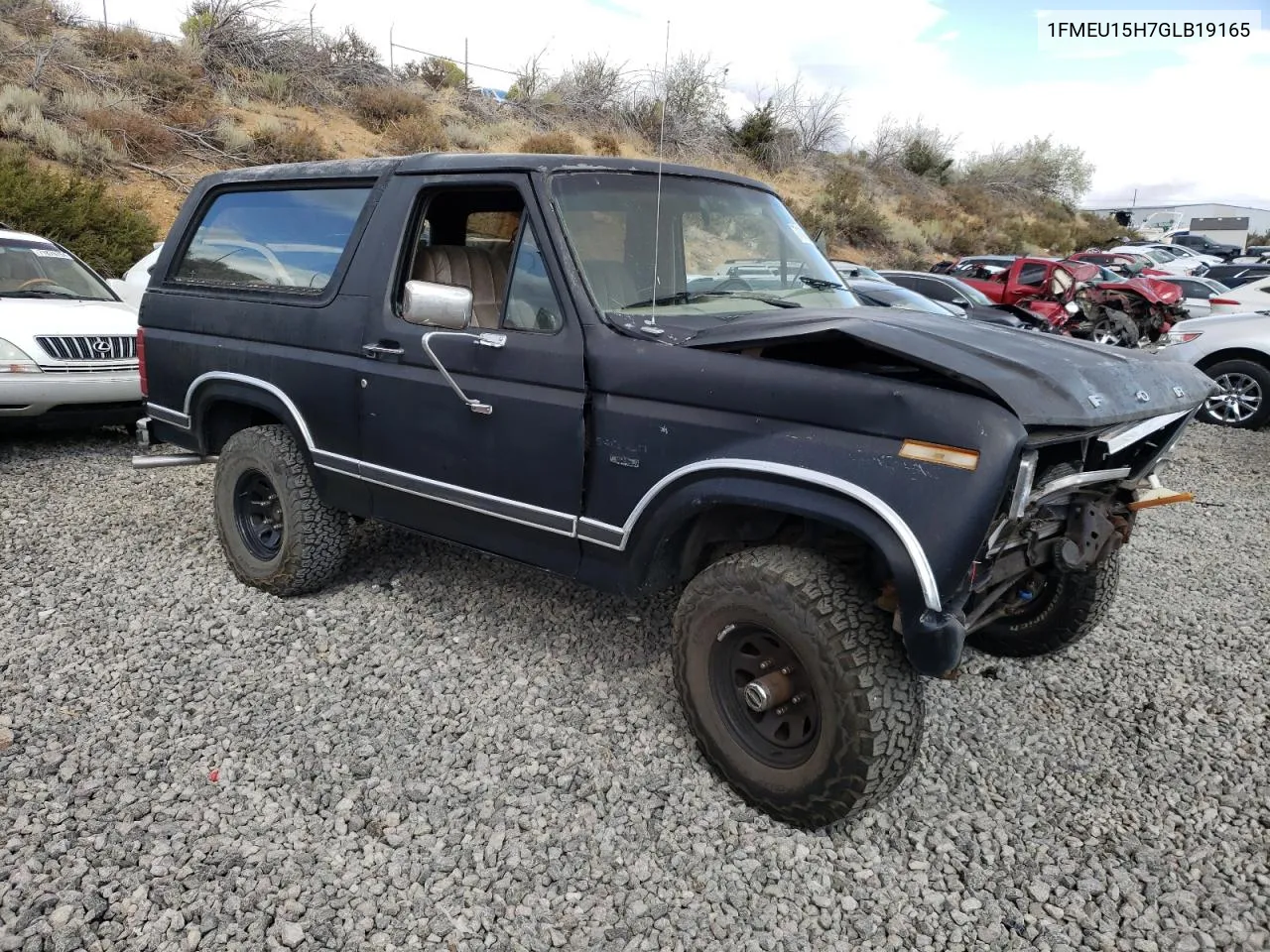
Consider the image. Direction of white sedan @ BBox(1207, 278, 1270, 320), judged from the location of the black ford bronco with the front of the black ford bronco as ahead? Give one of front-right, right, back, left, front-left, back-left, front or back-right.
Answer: left

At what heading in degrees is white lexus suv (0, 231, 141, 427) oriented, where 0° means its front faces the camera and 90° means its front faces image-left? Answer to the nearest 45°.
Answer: approximately 315°

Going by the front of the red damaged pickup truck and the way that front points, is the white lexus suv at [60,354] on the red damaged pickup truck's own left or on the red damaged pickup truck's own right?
on the red damaged pickup truck's own right

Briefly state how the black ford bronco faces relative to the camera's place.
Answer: facing the viewer and to the right of the viewer

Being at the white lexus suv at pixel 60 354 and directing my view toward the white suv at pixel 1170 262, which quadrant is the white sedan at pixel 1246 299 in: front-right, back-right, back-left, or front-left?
front-right

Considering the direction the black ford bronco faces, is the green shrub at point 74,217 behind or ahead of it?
behind

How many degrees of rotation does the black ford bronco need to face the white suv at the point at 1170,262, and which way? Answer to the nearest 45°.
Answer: approximately 90° to its left
